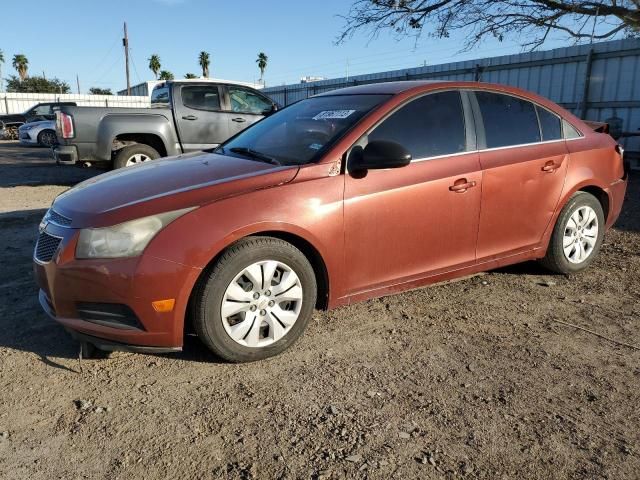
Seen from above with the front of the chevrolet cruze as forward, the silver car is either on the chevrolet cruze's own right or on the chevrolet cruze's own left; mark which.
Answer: on the chevrolet cruze's own right

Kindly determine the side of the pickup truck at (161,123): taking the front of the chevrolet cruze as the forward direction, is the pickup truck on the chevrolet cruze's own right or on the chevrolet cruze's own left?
on the chevrolet cruze's own right

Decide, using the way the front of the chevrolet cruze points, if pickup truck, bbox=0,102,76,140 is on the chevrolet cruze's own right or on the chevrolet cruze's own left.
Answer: on the chevrolet cruze's own right
